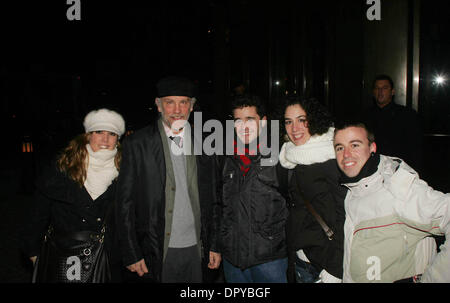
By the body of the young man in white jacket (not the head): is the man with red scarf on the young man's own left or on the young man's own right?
on the young man's own right

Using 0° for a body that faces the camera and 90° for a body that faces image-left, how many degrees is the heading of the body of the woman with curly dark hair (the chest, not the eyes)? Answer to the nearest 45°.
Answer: approximately 45°

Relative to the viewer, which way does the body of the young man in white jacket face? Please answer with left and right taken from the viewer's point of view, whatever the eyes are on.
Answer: facing the viewer and to the left of the viewer

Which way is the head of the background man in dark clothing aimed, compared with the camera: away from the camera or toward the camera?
toward the camera

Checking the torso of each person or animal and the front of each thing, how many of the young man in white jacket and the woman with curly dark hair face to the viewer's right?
0

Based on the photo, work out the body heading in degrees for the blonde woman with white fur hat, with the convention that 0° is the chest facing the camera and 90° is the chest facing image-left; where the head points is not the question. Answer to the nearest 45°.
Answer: approximately 315°

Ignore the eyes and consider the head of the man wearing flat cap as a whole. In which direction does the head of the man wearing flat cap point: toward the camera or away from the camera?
toward the camera
